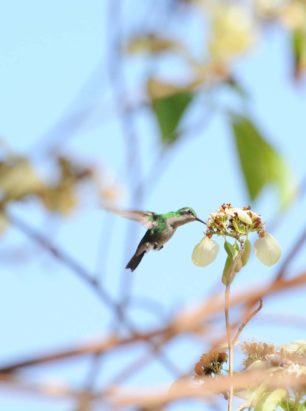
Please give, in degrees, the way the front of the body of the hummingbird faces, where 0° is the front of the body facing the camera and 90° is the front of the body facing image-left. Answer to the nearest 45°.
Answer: approximately 270°
